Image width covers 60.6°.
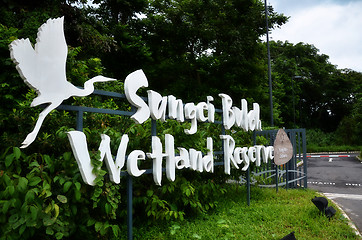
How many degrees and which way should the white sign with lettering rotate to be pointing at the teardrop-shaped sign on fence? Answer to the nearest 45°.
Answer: approximately 90° to its left

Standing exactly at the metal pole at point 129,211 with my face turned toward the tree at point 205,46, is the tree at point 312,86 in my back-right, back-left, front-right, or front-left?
front-right

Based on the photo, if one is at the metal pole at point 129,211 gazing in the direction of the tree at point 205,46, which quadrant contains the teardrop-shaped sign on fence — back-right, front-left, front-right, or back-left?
front-right

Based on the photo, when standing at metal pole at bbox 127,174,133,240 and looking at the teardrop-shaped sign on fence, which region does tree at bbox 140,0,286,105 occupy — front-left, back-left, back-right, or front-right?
front-left

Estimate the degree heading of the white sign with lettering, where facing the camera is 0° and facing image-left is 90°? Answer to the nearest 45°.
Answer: approximately 315°

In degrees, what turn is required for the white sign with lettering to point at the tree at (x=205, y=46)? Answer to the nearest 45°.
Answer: approximately 135° to its left

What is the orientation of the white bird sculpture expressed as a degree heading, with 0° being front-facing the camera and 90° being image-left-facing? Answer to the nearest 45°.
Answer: approximately 270°

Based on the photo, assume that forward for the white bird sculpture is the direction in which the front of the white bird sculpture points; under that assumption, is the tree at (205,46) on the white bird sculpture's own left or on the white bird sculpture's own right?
on the white bird sculpture's own left

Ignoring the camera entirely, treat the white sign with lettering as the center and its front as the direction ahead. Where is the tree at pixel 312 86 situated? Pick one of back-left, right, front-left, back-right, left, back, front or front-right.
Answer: left
